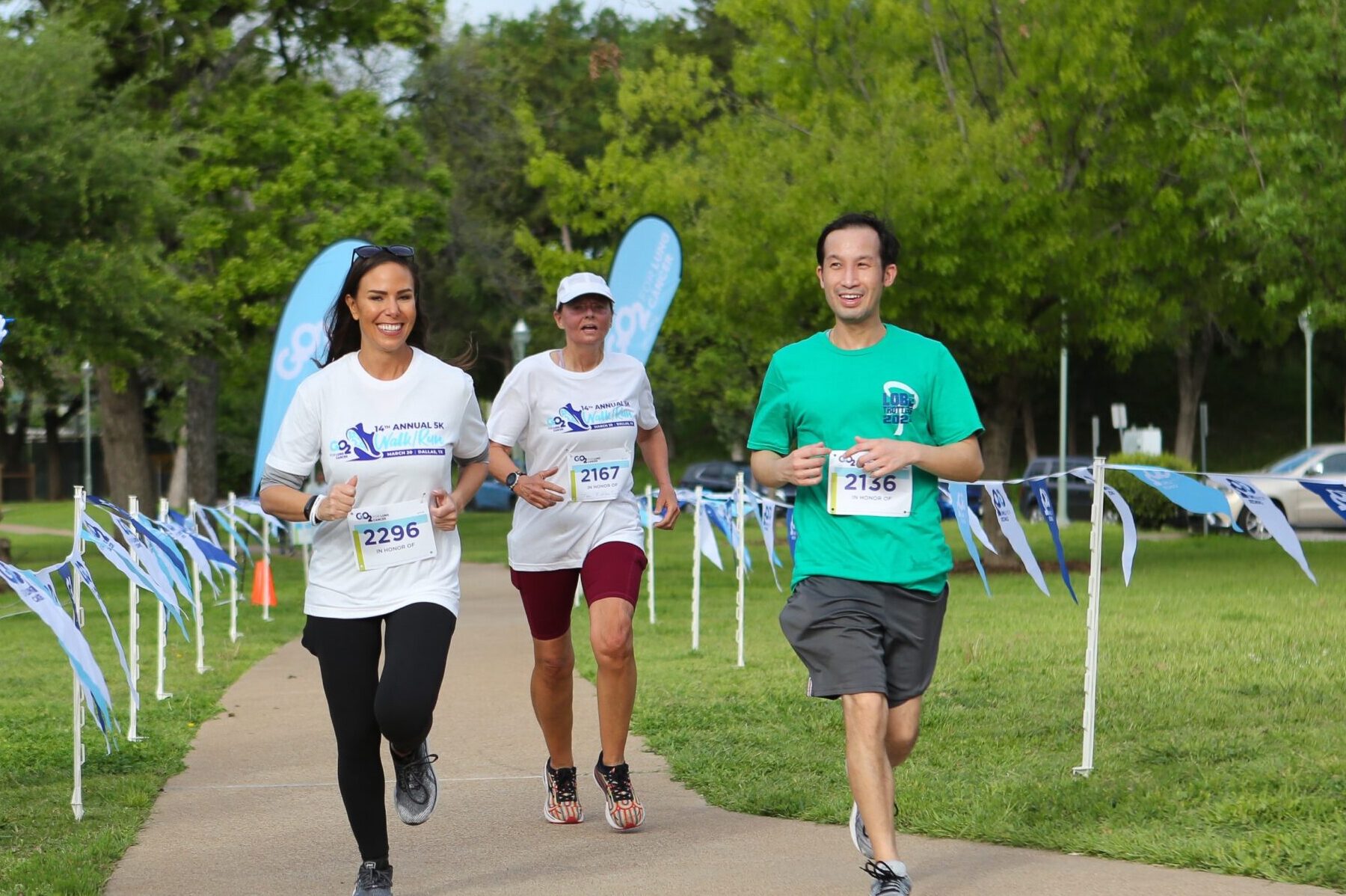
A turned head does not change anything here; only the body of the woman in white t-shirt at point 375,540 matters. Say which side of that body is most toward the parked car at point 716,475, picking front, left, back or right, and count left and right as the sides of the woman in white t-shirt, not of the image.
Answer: back

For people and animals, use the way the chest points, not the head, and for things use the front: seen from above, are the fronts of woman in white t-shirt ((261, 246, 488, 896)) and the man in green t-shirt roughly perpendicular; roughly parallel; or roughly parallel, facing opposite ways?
roughly parallel

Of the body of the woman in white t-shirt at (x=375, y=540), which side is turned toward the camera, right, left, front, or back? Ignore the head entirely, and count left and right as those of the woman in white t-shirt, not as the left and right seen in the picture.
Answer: front

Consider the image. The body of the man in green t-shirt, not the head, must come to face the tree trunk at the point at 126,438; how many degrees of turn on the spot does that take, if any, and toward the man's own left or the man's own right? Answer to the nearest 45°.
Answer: approximately 135° to the man's own right

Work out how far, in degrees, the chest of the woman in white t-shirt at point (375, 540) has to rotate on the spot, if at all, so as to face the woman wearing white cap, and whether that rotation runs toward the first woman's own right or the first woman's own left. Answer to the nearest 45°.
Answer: approximately 135° to the first woman's own left

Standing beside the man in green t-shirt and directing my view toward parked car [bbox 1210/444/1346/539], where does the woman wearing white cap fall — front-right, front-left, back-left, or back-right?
front-left

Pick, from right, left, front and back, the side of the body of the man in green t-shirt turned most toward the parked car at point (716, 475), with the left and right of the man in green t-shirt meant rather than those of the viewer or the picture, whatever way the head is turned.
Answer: back

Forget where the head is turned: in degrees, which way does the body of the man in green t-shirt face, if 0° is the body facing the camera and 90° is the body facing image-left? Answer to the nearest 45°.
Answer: approximately 0°

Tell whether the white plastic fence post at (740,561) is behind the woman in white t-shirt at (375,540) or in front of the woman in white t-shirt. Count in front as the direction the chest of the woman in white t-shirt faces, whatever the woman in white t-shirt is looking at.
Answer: behind

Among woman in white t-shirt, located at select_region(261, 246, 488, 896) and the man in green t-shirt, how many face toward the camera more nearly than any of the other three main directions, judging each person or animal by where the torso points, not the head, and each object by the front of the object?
2

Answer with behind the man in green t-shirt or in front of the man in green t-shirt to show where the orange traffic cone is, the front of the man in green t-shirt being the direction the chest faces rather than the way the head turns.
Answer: behind

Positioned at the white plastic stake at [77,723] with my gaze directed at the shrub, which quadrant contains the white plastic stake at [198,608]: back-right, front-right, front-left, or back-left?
front-left

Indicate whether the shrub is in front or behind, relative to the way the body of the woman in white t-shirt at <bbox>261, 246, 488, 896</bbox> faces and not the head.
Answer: behind

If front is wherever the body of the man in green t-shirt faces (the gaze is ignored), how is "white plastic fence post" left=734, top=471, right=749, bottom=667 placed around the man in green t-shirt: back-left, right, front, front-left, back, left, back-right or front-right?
back
